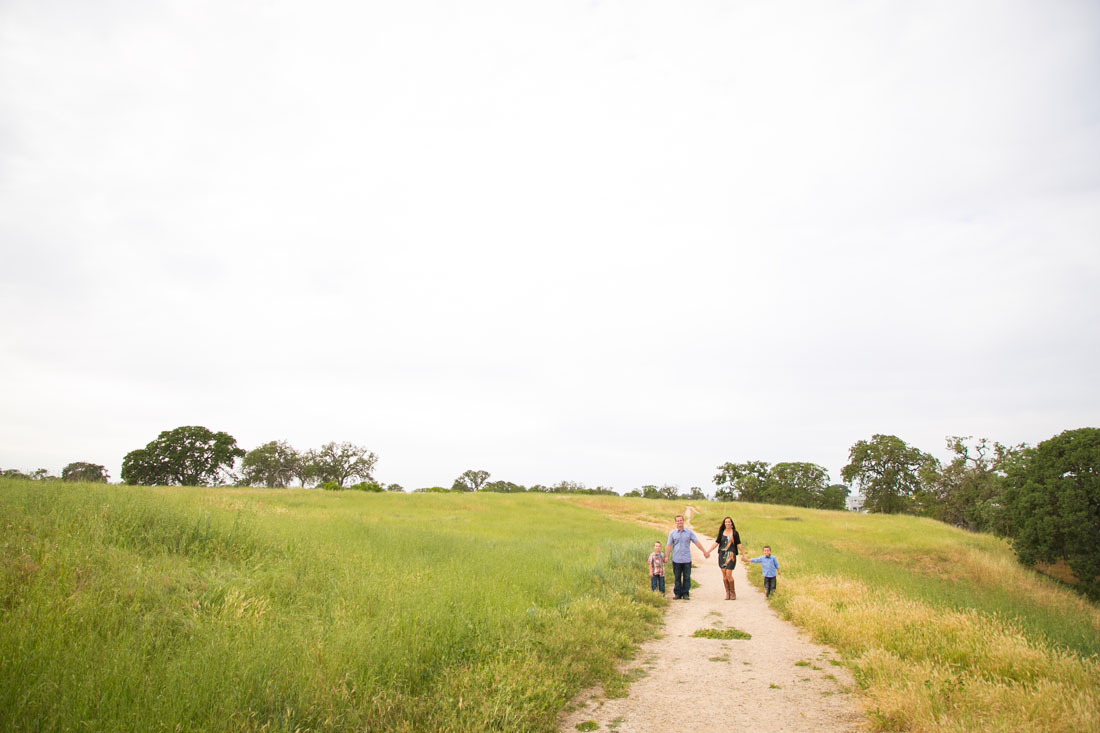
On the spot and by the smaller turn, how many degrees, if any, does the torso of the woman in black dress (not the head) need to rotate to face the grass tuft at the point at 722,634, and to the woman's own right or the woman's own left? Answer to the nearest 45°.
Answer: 0° — they already face it

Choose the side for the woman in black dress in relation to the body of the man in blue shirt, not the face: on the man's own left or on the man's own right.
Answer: on the man's own left

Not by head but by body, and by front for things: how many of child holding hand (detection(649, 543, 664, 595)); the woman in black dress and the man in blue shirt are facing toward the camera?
3

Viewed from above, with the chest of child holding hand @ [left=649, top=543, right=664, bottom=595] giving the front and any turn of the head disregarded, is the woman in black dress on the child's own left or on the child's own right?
on the child's own left

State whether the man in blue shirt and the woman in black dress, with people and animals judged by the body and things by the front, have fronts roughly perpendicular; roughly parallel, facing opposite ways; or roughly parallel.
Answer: roughly parallel

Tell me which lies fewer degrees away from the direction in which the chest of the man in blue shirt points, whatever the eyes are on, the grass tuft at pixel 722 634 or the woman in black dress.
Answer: the grass tuft

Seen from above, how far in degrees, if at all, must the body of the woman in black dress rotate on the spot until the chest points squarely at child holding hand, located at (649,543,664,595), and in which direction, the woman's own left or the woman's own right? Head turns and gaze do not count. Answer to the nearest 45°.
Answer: approximately 45° to the woman's own right

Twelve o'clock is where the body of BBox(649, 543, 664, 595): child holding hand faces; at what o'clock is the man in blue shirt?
The man in blue shirt is roughly at 10 o'clock from the child holding hand.

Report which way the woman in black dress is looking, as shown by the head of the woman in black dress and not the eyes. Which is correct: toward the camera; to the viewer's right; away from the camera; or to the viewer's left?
toward the camera

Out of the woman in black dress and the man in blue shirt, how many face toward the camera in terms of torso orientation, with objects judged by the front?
2

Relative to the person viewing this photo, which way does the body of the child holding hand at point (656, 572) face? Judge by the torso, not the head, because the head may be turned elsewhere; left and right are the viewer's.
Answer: facing the viewer

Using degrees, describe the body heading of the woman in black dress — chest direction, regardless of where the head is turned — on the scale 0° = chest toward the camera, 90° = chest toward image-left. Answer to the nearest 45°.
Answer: approximately 0°

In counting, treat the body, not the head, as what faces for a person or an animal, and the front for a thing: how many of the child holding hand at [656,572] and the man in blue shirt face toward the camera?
2

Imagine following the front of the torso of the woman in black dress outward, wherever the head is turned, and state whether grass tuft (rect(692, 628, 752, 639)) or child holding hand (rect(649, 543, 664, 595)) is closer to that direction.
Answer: the grass tuft

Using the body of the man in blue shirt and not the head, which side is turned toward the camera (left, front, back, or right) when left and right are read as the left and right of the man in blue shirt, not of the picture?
front

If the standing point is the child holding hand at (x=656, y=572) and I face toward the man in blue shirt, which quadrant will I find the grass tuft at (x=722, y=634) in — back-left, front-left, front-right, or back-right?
front-right
